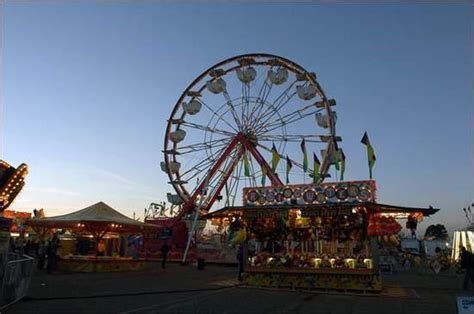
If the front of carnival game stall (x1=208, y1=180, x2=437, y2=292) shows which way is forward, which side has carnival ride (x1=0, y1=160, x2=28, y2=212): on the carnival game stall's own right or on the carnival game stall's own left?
on the carnival game stall's own right

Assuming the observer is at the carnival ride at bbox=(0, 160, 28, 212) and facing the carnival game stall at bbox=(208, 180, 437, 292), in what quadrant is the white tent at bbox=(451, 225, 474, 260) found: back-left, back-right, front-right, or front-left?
front-left

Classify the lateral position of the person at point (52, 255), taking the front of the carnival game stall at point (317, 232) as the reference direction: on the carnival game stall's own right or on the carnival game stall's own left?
on the carnival game stall's own right

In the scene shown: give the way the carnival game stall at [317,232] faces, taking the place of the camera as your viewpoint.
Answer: facing the viewer

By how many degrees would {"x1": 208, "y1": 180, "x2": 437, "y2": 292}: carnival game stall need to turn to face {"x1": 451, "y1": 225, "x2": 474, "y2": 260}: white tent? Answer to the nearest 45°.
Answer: approximately 135° to its left

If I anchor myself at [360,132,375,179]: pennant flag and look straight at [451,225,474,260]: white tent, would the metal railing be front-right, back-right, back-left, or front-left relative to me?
back-left

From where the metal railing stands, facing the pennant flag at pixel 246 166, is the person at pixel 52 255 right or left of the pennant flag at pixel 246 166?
left

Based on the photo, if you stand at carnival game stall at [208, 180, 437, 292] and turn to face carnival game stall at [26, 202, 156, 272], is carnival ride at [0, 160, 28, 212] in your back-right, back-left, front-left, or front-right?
front-left
